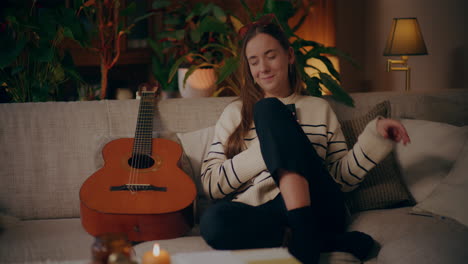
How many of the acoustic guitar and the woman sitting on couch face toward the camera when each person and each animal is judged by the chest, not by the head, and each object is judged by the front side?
2

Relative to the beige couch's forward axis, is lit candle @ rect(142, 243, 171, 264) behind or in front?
in front

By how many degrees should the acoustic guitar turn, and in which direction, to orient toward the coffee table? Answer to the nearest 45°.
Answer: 0° — it already faces it

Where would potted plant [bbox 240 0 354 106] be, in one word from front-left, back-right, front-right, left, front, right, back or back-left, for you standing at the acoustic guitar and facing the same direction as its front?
back-left

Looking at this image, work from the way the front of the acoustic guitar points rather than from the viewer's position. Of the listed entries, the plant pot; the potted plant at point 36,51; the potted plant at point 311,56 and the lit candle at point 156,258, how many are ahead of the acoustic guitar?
1

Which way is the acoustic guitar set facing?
toward the camera

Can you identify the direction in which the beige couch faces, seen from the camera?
facing the viewer

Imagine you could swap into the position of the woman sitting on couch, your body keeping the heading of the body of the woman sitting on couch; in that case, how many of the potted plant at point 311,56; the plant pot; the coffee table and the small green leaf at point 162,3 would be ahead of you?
1

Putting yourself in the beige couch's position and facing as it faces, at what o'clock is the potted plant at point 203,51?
The potted plant is roughly at 7 o'clock from the beige couch.

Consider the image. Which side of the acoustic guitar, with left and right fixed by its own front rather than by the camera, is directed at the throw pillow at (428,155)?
left

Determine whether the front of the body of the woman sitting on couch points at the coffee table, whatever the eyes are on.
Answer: yes

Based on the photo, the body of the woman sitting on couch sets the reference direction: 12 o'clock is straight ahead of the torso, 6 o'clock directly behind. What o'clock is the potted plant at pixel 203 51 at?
The potted plant is roughly at 5 o'clock from the woman sitting on couch.

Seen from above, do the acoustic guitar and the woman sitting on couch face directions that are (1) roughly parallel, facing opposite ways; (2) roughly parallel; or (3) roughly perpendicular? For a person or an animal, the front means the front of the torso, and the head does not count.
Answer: roughly parallel

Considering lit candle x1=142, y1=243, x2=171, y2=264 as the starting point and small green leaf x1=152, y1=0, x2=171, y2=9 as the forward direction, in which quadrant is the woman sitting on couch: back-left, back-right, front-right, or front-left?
front-right

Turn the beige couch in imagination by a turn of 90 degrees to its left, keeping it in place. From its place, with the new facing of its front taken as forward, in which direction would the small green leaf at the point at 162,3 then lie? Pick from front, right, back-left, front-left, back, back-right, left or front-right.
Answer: left
